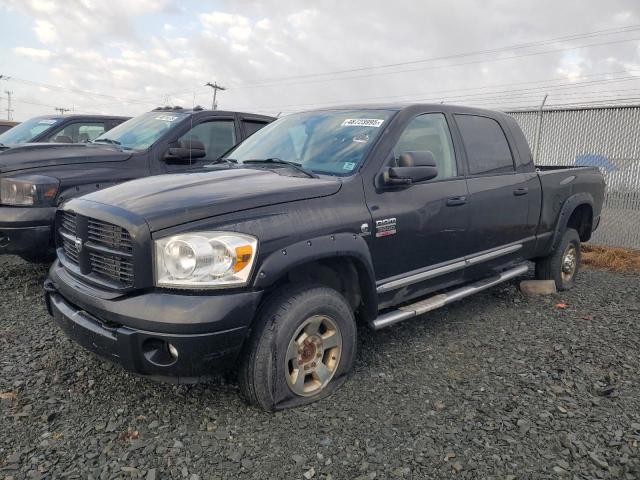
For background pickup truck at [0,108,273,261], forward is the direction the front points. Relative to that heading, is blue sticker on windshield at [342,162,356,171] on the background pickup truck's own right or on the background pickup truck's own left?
on the background pickup truck's own left

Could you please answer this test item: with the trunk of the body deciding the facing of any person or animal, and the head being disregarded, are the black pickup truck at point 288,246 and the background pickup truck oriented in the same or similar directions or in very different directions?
same or similar directions

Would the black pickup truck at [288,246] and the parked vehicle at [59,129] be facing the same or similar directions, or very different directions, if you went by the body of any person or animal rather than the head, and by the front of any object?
same or similar directions

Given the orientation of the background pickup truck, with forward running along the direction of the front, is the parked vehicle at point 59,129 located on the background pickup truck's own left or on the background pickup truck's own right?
on the background pickup truck's own right

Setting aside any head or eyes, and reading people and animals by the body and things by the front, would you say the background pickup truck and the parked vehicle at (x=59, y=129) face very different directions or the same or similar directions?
same or similar directions

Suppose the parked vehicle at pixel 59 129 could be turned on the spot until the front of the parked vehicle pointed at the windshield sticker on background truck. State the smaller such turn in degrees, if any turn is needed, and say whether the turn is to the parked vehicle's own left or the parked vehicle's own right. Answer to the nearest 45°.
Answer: approximately 90° to the parked vehicle's own left

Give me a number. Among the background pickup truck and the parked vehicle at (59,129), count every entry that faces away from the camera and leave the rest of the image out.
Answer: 0

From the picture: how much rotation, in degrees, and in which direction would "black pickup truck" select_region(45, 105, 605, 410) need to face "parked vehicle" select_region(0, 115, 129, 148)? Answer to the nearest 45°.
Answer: approximately 90° to its right

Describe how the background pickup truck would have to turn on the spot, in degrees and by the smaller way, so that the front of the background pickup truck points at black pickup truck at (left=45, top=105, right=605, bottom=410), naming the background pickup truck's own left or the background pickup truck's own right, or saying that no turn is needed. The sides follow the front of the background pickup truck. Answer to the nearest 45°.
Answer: approximately 90° to the background pickup truck's own left

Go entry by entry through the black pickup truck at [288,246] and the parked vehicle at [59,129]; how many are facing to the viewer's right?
0

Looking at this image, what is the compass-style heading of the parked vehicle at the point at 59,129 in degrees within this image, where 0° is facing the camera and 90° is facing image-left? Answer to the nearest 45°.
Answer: approximately 45°

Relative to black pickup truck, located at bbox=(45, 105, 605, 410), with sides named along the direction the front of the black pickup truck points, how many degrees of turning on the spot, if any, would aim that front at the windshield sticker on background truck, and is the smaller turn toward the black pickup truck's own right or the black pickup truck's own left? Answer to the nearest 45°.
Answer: approximately 90° to the black pickup truck's own right

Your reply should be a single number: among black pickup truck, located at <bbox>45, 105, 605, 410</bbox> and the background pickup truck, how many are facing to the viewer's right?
0

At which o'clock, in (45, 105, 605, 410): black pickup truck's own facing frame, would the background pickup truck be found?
The background pickup truck is roughly at 3 o'clock from the black pickup truck.
